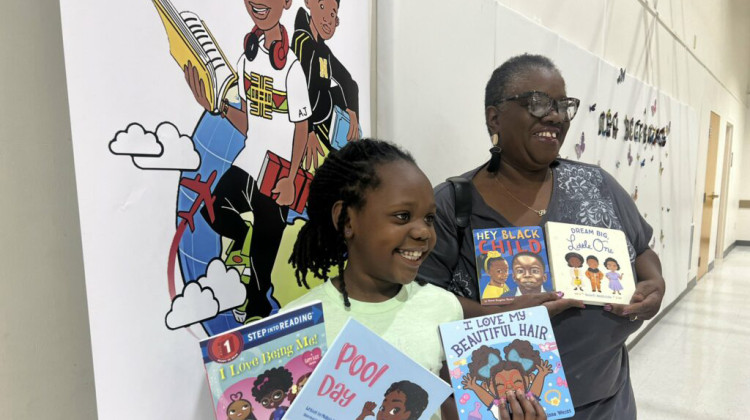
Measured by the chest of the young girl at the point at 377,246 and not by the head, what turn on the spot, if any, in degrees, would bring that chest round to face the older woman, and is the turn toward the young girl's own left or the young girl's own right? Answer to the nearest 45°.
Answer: approximately 90° to the young girl's own left

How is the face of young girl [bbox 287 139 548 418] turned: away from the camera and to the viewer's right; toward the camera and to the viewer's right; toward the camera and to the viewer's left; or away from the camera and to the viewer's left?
toward the camera and to the viewer's right

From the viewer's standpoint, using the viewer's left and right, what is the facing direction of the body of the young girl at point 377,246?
facing the viewer and to the right of the viewer
